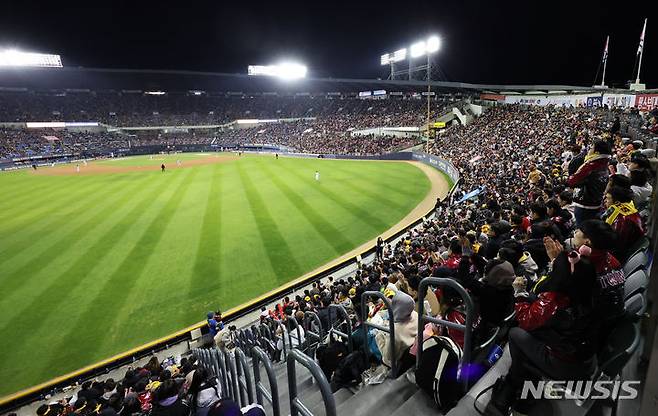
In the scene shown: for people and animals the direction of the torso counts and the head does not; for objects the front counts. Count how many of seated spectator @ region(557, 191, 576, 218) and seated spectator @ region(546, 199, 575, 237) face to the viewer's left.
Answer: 2

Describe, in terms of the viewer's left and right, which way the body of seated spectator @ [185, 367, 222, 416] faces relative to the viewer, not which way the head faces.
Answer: facing away from the viewer and to the left of the viewer

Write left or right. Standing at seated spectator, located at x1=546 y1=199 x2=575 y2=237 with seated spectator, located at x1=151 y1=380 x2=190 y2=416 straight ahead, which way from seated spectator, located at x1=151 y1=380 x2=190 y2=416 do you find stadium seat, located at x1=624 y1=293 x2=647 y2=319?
left

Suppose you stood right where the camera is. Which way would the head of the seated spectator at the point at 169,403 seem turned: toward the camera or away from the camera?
away from the camera

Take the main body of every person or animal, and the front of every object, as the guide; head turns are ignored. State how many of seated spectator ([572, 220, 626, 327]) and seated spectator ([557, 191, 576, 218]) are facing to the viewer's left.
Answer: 2

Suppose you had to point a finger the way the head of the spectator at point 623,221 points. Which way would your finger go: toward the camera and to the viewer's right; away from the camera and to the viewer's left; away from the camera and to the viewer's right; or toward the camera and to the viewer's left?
away from the camera and to the viewer's left

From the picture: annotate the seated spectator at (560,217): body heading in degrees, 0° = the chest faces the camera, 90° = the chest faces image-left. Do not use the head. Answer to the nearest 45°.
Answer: approximately 90°

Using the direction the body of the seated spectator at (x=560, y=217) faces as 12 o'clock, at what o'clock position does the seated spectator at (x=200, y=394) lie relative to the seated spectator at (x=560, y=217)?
the seated spectator at (x=200, y=394) is roughly at 10 o'clock from the seated spectator at (x=560, y=217).

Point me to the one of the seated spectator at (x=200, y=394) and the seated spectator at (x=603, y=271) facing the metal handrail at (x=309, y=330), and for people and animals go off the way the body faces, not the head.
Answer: the seated spectator at (x=603, y=271)

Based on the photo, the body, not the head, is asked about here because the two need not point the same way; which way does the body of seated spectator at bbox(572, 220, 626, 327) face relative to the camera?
to the viewer's left
